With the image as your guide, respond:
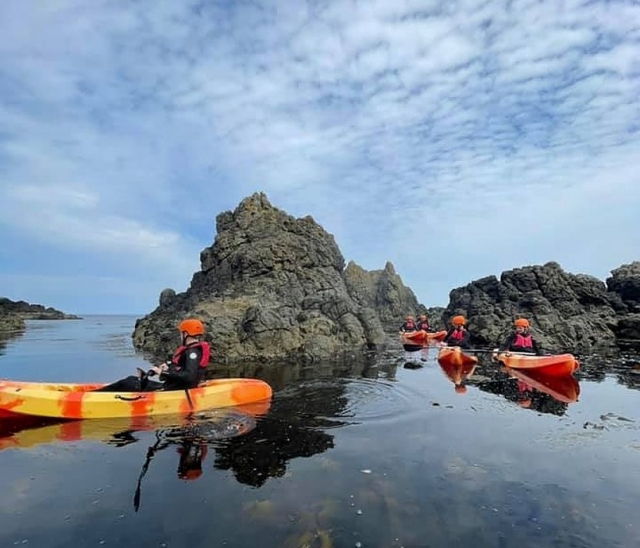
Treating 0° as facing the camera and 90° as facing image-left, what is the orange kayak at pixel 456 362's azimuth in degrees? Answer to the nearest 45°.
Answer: approximately 0°

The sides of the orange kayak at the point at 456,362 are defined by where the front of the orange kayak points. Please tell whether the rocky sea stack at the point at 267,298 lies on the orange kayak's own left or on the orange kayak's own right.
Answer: on the orange kayak's own right

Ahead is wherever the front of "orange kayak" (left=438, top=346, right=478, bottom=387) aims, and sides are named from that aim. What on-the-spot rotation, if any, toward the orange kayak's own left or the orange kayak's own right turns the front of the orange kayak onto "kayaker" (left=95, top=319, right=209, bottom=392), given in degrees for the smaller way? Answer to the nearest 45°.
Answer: approximately 45° to the orange kayak's own right
